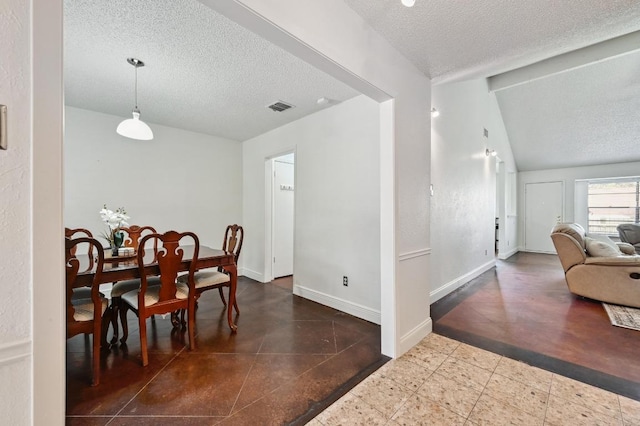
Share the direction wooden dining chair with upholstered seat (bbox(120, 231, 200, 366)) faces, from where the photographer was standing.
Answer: facing away from the viewer and to the left of the viewer

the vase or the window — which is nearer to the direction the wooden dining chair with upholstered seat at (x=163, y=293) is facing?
the vase

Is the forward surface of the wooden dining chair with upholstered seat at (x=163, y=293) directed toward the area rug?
no

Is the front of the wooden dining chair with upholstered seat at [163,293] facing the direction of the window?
no

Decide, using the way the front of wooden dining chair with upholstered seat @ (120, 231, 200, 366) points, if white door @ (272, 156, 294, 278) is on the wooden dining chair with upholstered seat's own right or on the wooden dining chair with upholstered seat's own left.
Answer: on the wooden dining chair with upholstered seat's own right

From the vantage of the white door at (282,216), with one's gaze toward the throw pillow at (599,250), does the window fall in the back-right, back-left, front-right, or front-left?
front-left
